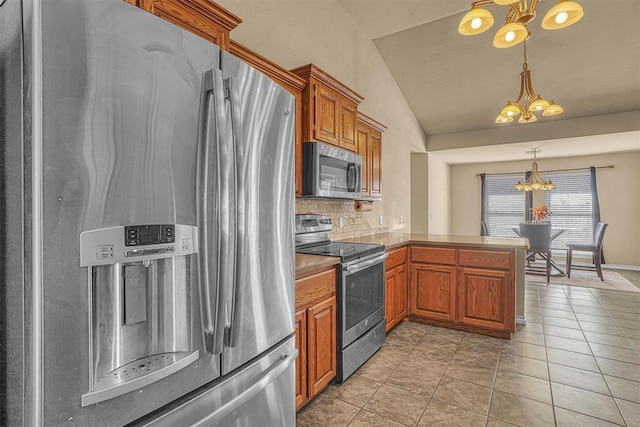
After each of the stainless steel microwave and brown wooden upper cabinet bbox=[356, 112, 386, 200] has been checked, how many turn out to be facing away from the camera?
0

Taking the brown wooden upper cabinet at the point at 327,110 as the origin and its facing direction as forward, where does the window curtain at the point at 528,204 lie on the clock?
The window curtain is roughly at 9 o'clock from the brown wooden upper cabinet.

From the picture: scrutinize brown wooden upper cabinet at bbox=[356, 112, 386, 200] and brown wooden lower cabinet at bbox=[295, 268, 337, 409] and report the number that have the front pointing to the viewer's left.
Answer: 0

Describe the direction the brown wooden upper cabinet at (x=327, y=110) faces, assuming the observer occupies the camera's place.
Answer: facing the viewer and to the right of the viewer

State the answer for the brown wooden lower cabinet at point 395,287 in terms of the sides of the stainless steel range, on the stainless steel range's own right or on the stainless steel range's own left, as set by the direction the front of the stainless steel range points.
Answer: on the stainless steel range's own left

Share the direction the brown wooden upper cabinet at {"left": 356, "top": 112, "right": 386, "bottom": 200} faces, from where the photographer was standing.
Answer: facing to the right of the viewer

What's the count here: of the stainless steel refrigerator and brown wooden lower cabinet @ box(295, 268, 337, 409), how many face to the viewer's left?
0
